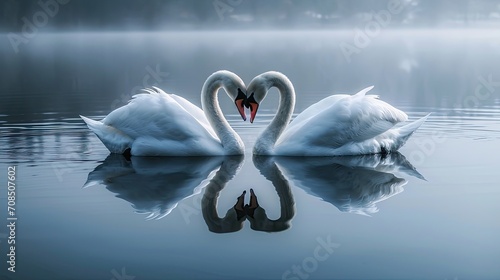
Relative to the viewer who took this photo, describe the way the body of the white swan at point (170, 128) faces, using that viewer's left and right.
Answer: facing to the right of the viewer

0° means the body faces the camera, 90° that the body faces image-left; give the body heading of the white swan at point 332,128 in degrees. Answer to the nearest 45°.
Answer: approximately 90°
